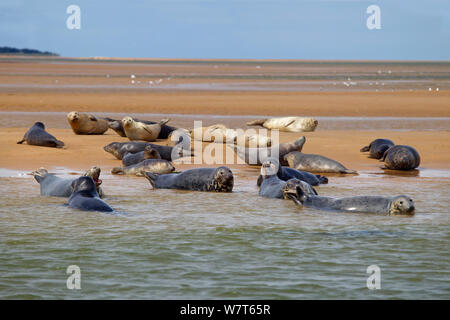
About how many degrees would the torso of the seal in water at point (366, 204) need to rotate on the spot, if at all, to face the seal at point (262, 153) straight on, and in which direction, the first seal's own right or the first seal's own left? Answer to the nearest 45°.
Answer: approximately 135° to the first seal's own left

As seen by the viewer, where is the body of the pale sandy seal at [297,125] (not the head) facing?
to the viewer's right

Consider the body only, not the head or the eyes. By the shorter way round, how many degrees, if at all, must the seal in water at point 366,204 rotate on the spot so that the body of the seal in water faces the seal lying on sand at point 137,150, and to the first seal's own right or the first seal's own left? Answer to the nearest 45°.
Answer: approximately 135° to the first seal's own left

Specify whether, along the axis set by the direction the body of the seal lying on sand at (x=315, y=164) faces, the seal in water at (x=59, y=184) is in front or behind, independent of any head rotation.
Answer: in front

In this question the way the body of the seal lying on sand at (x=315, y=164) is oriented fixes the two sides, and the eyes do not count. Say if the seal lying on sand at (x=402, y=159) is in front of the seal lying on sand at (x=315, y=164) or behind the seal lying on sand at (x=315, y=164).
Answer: behind

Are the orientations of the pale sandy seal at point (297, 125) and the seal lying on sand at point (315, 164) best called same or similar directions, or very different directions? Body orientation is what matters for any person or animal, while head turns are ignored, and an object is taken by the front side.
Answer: very different directions

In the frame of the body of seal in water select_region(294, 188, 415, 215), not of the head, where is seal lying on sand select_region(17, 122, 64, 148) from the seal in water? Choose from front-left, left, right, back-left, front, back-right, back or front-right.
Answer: back-left

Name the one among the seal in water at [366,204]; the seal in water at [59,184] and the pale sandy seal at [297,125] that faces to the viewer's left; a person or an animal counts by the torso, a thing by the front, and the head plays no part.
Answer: the seal in water at [59,184]

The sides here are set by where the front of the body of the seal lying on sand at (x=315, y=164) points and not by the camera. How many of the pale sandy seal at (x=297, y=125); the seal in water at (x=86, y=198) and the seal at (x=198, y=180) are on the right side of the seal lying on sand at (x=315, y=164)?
1

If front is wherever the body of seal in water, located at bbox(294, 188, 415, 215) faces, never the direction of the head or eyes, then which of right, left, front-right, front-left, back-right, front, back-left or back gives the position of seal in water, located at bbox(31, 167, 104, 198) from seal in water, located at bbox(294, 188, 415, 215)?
back

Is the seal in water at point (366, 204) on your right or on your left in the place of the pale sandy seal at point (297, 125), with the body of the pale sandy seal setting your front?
on your right

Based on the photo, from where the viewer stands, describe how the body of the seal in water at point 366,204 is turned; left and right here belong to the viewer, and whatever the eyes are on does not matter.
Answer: facing to the right of the viewer

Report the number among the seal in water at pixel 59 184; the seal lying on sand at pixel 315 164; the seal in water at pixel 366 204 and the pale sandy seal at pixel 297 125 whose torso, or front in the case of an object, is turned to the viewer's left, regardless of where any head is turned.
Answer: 2

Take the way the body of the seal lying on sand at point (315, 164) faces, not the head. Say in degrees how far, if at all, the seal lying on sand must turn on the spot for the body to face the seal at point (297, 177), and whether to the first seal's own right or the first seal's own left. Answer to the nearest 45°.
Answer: approximately 90° to the first seal's own left

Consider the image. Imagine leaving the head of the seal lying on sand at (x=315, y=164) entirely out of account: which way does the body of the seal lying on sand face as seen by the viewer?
to the viewer's left

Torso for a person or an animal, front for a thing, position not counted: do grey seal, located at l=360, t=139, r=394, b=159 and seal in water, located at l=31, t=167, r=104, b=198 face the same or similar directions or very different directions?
very different directions
